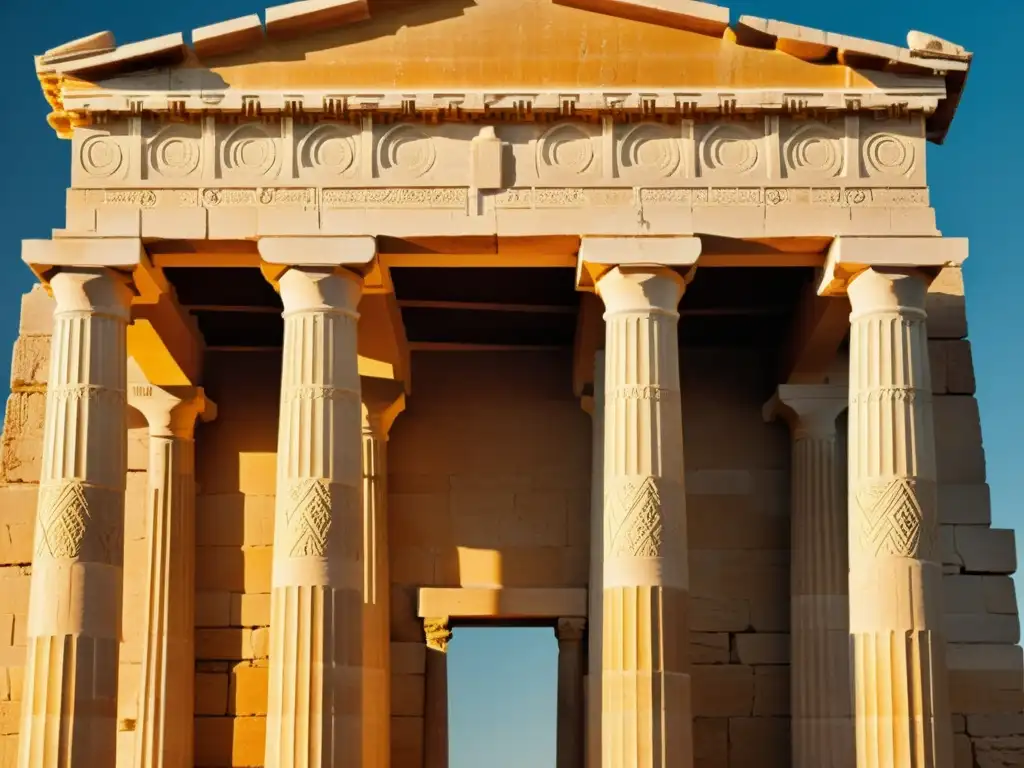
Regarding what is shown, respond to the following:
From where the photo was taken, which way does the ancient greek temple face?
toward the camera
